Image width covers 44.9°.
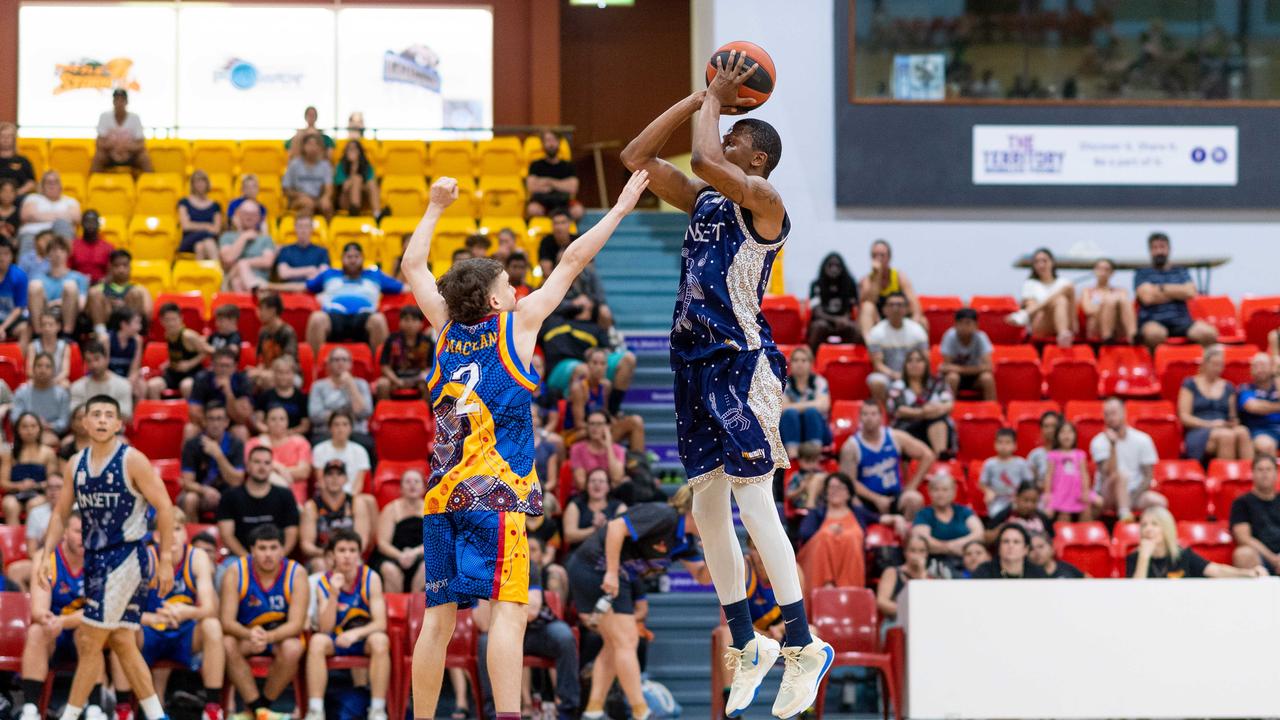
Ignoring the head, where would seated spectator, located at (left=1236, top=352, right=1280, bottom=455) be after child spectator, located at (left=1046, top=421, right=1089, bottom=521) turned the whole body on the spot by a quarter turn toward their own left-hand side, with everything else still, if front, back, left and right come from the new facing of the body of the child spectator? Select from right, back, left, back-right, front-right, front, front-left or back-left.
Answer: front-left

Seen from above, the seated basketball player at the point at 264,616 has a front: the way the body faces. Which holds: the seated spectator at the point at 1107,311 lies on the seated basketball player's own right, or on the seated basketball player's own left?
on the seated basketball player's own left

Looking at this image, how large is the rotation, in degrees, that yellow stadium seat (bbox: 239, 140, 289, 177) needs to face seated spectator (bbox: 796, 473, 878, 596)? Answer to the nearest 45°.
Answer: approximately 45° to its left

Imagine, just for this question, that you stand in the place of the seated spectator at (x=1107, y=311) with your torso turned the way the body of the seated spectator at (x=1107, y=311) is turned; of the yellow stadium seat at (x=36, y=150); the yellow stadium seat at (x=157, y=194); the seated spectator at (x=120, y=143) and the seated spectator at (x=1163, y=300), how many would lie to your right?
3

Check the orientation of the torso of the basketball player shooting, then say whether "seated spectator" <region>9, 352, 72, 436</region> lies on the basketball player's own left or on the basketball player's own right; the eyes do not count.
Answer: on the basketball player's own right

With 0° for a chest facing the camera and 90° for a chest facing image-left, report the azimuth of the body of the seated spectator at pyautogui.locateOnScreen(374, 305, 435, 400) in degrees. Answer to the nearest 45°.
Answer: approximately 0°
